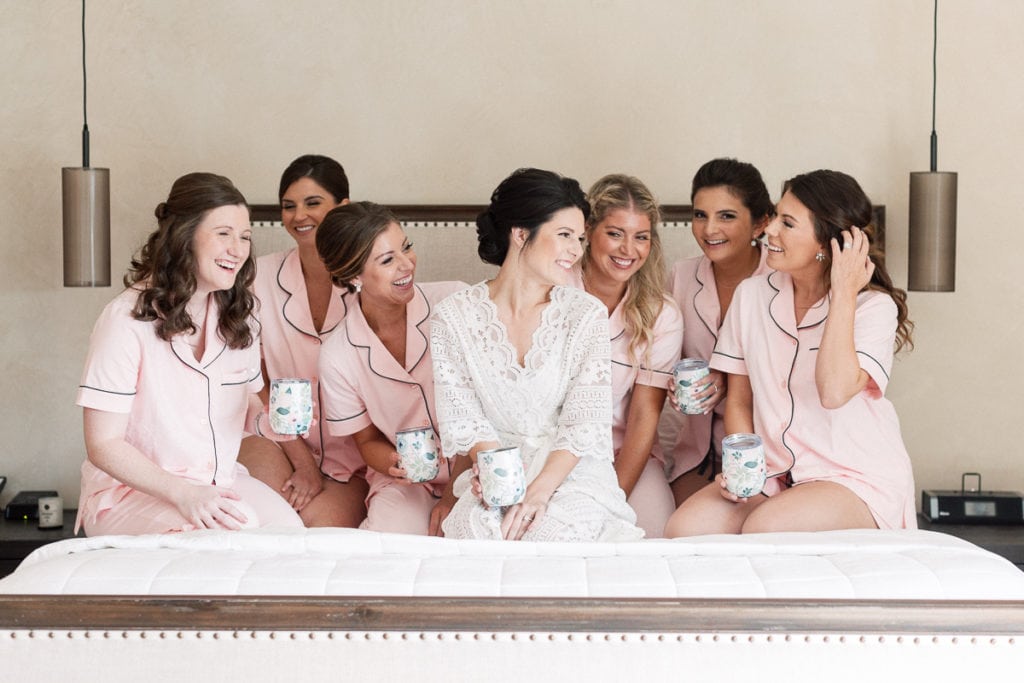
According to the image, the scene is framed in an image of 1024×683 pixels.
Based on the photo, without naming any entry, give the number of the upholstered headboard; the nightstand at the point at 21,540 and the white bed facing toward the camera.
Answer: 3

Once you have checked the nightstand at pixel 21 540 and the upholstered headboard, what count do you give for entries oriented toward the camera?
2

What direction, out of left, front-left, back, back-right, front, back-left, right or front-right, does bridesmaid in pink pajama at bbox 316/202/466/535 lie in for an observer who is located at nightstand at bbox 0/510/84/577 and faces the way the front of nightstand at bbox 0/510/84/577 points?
front-left

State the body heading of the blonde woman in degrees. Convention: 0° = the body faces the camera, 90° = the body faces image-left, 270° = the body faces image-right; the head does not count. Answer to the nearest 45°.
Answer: approximately 45°

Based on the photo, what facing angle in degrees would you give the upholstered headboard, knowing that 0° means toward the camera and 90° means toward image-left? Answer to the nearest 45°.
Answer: approximately 0°

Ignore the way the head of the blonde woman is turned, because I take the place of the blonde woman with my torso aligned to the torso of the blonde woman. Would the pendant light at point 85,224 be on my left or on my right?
on my right
